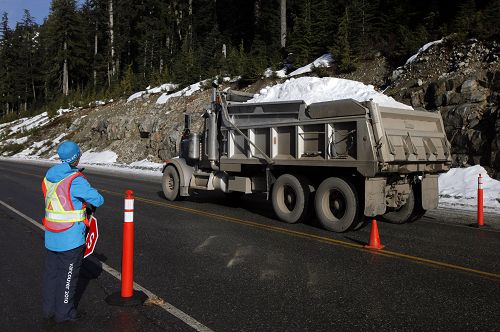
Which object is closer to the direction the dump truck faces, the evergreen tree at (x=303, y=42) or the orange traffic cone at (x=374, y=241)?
the evergreen tree

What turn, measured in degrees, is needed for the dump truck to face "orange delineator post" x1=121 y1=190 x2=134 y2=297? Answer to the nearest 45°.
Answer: approximately 90° to its left

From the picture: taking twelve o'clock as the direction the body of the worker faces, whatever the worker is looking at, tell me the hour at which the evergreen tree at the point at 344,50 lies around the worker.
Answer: The evergreen tree is roughly at 12 o'clock from the worker.

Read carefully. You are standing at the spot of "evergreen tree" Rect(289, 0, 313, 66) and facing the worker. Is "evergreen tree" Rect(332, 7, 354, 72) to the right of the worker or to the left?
left

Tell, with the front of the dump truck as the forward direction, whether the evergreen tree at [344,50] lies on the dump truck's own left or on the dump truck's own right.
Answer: on the dump truck's own right

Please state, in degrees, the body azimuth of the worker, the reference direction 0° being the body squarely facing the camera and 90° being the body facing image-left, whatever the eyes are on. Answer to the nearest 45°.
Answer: approximately 225°

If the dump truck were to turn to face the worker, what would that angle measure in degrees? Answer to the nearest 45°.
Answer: approximately 90° to its left

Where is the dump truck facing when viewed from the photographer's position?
facing away from the viewer and to the left of the viewer

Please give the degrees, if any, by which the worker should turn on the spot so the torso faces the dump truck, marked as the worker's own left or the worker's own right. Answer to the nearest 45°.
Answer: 0° — they already face it

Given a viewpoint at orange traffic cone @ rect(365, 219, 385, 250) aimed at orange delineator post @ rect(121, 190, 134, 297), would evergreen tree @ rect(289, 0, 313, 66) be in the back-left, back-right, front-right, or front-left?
back-right

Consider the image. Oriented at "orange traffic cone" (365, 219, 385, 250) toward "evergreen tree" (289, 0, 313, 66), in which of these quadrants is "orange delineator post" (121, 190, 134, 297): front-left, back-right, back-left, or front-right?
back-left

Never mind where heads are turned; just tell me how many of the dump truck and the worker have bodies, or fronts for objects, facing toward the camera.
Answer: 0

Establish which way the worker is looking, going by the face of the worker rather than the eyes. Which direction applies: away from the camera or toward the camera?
away from the camera
